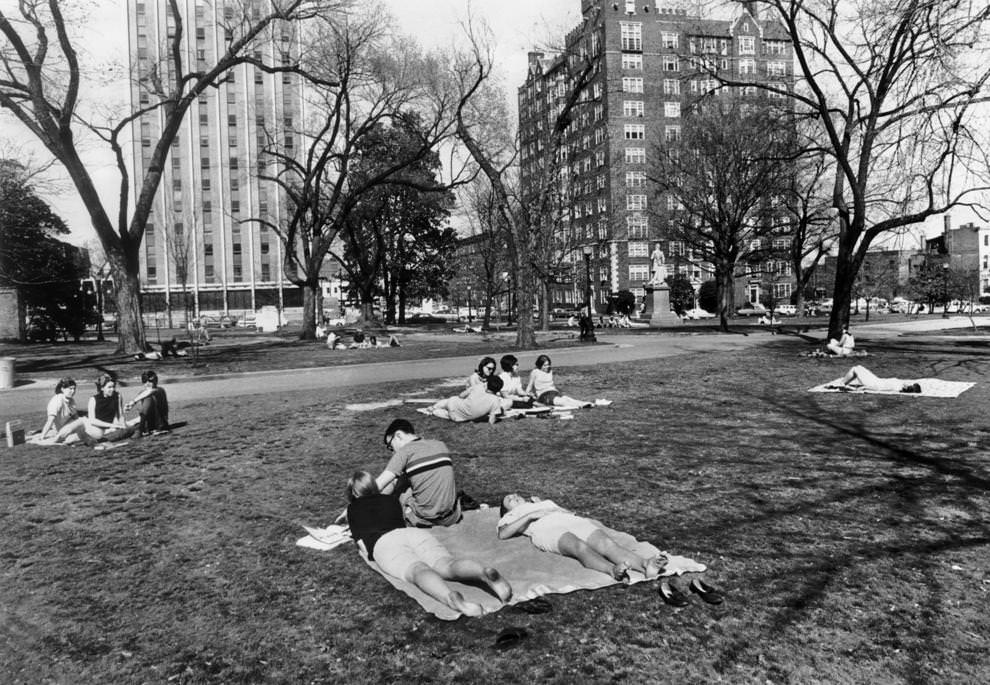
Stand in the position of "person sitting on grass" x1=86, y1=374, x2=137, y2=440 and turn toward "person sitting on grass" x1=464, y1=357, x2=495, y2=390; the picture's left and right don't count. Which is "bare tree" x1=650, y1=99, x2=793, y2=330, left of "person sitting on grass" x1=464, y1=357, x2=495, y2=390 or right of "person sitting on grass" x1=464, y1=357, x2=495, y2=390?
left

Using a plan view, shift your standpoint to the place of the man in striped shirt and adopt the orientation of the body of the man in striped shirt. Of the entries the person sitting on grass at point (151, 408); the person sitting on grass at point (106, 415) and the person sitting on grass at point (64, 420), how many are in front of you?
3

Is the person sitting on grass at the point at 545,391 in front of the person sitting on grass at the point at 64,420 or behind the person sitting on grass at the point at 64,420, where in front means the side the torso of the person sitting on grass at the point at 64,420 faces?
in front

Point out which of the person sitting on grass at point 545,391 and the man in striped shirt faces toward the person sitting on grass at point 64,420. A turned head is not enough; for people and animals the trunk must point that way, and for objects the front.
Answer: the man in striped shirt

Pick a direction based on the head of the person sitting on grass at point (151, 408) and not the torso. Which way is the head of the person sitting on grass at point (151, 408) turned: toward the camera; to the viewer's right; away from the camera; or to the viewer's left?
to the viewer's left

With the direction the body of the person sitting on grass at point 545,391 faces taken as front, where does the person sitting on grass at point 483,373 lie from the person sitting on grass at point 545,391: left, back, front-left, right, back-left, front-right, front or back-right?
right

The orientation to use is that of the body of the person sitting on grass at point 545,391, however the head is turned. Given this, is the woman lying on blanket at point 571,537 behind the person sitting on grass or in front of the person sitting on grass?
in front

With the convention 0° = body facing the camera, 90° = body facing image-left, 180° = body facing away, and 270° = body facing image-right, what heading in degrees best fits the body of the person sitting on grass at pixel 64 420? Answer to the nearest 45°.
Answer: approximately 315°

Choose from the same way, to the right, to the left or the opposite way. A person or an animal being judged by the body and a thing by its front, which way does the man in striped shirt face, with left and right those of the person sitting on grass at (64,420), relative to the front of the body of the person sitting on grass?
the opposite way
